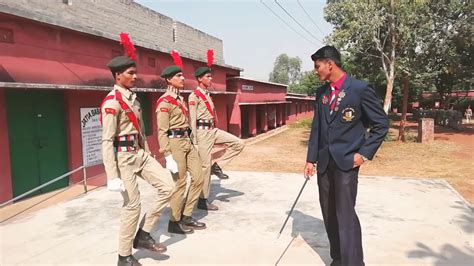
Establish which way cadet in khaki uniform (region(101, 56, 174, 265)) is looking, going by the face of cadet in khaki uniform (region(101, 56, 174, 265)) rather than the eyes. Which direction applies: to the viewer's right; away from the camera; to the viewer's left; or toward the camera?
to the viewer's right

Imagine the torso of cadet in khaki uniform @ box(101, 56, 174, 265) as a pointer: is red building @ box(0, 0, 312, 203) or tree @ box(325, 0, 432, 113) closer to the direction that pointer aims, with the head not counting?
the tree

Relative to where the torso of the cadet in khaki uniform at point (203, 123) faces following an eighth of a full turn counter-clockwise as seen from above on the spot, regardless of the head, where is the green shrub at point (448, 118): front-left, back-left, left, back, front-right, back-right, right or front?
front-left

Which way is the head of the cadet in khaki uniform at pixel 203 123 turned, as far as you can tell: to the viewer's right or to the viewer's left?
to the viewer's right

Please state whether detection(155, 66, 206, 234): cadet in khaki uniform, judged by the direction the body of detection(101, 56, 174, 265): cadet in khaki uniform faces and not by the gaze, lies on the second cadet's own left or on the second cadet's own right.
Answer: on the second cadet's own left

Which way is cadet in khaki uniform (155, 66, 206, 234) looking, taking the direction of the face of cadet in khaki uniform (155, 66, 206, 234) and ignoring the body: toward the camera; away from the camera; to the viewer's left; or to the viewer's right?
to the viewer's right

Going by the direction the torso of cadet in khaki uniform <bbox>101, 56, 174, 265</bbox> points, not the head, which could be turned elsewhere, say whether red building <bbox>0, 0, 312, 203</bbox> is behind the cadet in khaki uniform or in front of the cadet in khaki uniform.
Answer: behind

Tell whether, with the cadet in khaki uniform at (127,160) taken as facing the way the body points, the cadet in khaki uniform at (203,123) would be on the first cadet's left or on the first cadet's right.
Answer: on the first cadet's left

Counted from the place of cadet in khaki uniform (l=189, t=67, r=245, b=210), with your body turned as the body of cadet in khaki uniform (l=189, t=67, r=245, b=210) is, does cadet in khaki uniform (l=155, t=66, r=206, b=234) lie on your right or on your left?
on your right

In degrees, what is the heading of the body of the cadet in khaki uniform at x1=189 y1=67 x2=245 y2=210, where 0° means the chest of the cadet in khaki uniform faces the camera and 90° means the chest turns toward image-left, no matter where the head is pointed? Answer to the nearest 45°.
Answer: approximately 315°

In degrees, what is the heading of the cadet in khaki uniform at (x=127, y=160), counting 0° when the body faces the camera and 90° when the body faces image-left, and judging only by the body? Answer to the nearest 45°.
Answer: approximately 315°
